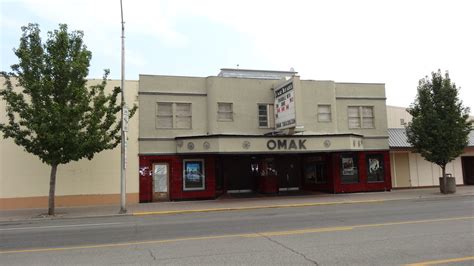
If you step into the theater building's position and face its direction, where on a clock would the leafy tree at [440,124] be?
The leafy tree is roughly at 9 o'clock from the theater building.

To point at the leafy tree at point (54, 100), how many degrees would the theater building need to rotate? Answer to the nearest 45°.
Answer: approximately 45° to its right

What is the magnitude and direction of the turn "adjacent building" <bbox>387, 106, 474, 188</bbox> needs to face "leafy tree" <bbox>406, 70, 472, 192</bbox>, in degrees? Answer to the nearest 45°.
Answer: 0° — it already faces it

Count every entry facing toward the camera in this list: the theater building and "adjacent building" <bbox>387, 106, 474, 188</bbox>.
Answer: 2

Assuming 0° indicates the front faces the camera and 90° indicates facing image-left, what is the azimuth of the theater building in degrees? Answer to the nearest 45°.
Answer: approximately 0°

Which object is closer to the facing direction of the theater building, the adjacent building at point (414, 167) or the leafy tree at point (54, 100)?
the leafy tree

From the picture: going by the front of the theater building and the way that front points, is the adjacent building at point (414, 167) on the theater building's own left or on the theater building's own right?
on the theater building's own left

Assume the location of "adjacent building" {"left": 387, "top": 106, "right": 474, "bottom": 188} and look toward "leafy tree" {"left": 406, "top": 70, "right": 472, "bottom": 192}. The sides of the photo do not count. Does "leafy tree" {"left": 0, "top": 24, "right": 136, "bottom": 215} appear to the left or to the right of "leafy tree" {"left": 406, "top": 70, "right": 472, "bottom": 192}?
right
